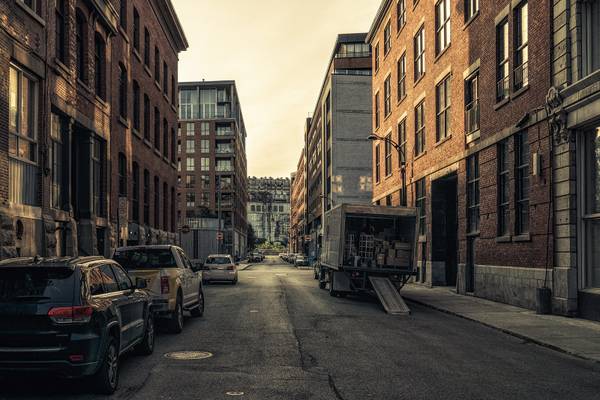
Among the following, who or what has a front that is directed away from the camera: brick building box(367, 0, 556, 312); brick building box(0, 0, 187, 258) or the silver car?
the silver car

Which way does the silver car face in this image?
away from the camera

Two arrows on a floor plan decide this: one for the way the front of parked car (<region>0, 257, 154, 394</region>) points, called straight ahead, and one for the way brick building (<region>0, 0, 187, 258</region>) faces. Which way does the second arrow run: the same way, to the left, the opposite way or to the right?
to the right

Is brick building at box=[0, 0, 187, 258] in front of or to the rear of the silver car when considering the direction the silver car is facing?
to the rear

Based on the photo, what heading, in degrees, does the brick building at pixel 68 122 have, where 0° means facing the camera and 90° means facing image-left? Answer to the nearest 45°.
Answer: approximately 315°

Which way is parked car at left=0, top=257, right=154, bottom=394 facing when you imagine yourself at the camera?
facing away from the viewer and to the right of the viewer

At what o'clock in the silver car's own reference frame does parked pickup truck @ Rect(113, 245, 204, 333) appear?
The parked pickup truck is roughly at 6 o'clock from the silver car.

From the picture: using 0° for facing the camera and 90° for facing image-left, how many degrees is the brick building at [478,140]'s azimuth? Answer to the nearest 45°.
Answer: approximately 45°

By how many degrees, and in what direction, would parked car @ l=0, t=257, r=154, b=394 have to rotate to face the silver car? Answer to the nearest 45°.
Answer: approximately 45° to its left
